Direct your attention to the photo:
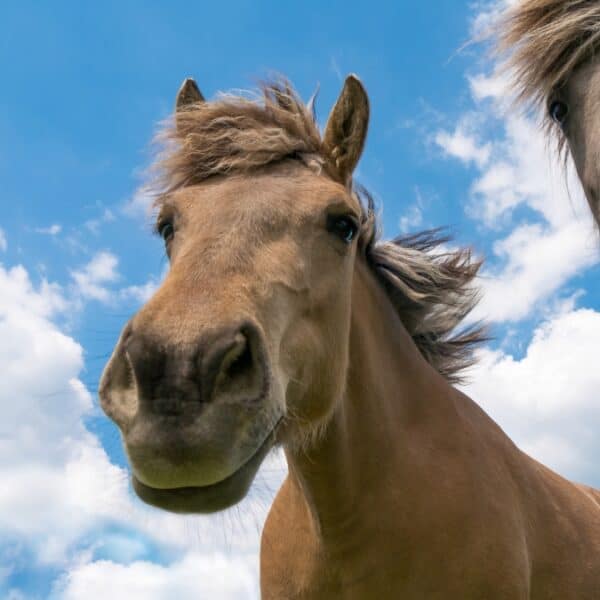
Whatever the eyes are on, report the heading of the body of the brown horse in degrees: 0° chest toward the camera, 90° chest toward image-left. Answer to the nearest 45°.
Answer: approximately 45°
